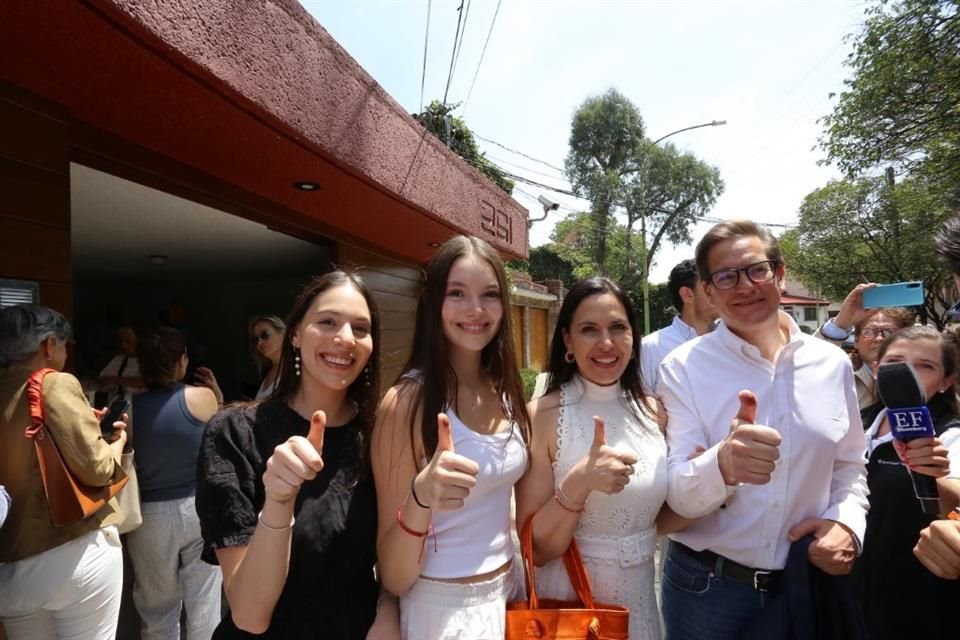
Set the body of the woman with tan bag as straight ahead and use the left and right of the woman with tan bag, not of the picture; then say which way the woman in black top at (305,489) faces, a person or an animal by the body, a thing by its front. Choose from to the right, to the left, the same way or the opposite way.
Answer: to the right

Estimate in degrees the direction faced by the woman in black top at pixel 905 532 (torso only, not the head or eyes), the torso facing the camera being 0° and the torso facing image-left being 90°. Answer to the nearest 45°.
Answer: approximately 45°

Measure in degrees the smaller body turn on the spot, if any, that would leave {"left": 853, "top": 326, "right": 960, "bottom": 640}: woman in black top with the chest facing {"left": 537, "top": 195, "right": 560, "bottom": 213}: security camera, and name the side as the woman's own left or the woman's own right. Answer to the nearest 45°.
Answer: approximately 90° to the woman's own right
